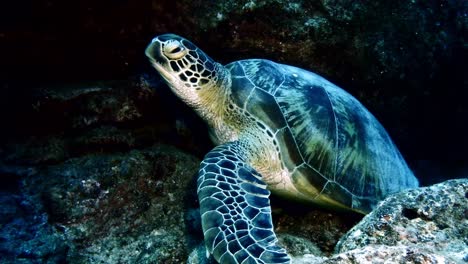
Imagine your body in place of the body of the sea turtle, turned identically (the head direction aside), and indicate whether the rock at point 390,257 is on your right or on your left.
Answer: on your left

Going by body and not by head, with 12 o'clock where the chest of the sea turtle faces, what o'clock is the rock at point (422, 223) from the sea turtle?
The rock is roughly at 8 o'clock from the sea turtle.

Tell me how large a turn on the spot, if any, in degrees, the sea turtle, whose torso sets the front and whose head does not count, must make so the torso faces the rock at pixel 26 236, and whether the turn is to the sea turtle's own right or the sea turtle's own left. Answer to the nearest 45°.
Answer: approximately 45° to the sea turtle's own left

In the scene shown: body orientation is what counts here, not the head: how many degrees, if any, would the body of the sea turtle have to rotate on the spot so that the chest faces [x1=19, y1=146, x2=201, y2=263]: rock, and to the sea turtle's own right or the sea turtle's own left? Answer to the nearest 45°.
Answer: approximately 45° to the sea turtle's own left

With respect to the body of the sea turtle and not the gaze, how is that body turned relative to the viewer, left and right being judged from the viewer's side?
facing to the left of the viewer
